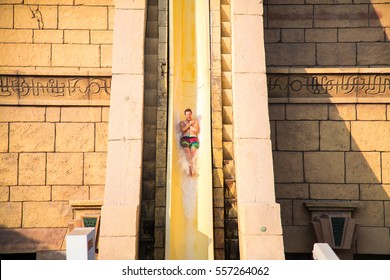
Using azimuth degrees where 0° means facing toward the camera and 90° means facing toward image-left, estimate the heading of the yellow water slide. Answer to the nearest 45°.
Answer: approximately 0°
